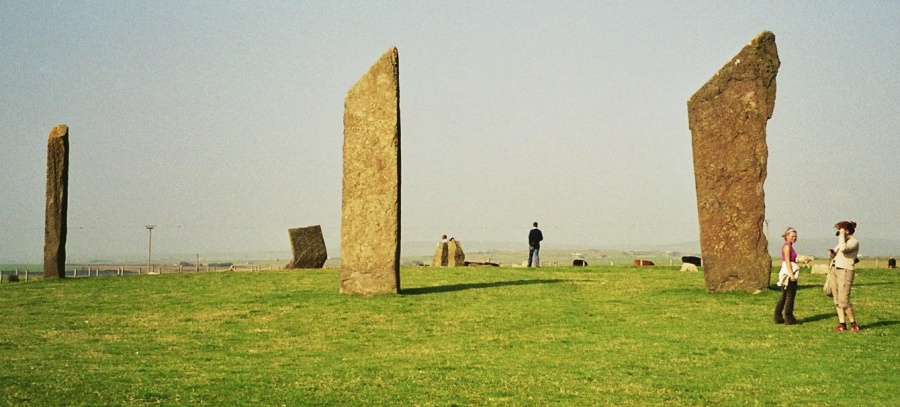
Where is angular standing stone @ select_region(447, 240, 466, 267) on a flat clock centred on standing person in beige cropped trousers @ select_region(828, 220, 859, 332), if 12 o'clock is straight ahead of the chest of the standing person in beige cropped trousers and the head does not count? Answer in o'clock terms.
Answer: The angular standing stone is roughly at 3 o'clock from the standing person in beige cropped trousers.

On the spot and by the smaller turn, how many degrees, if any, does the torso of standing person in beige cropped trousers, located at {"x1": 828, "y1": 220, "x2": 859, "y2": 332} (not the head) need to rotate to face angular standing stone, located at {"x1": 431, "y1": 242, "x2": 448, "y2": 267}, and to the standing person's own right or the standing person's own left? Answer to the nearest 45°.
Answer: approximately 90° to the standing person's own right

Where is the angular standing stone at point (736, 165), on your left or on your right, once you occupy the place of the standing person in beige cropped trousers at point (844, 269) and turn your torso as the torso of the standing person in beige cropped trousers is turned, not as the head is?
on your right

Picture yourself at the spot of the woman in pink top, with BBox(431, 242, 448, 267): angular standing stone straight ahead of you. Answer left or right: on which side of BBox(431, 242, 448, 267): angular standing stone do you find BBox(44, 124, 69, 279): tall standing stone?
left

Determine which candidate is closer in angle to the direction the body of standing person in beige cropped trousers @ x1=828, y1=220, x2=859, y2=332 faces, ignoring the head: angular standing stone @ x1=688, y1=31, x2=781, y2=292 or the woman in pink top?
the woman in pink top

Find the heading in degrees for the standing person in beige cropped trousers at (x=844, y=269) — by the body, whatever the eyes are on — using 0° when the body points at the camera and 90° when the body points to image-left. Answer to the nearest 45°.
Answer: approximately 45°

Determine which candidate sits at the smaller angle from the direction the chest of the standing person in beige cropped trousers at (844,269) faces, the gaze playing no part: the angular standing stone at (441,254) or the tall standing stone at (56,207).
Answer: the tall standing stone

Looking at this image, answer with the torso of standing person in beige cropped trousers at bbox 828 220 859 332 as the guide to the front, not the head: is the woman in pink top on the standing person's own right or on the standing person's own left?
on the standing person's own right

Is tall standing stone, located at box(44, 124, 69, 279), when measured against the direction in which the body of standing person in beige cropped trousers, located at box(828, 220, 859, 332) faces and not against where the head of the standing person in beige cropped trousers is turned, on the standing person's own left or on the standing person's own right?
on the standing person's own right

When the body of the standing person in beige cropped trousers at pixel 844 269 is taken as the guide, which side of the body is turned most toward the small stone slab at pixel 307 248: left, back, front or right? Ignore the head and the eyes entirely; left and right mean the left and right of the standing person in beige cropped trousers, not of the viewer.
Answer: right

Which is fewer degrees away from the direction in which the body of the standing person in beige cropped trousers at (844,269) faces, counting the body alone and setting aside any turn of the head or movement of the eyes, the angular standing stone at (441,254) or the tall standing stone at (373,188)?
the tall standing stone
